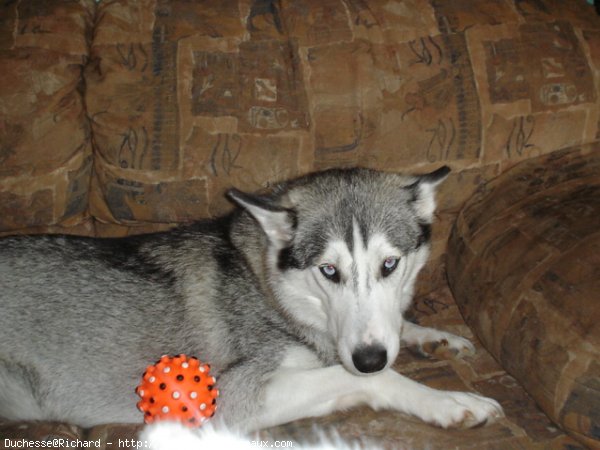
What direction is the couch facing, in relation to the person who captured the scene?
facing the viewer

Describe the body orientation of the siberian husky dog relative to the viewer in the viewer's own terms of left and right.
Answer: facing to the right of the viewer
